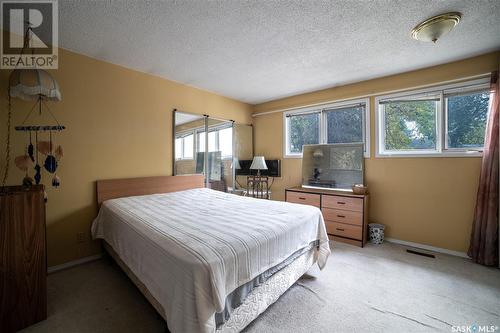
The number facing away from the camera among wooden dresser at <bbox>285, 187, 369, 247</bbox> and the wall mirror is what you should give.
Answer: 0

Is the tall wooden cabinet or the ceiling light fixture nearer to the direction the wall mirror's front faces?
the ceiling light fixture

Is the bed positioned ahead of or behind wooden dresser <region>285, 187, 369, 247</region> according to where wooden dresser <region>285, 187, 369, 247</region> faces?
ahead

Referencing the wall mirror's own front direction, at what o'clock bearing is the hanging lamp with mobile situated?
The hanging lamp with mobile is roughly at 3 o'clock from the wall mirror.

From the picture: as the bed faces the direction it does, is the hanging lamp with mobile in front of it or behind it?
behind

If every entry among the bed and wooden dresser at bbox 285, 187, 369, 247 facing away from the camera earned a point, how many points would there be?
0

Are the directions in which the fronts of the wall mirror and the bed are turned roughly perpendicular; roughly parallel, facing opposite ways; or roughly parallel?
roughly parallel

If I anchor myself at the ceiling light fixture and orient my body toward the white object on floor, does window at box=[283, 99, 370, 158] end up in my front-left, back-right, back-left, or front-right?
front-left

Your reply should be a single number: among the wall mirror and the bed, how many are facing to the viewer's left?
0

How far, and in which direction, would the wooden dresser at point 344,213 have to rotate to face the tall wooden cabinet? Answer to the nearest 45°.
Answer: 0° — it already faces it

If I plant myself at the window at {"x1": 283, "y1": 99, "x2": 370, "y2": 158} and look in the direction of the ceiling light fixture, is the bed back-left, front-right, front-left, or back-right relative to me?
front-right

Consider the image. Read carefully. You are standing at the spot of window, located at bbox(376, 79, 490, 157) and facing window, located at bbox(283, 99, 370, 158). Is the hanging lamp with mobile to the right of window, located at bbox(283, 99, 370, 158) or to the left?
left

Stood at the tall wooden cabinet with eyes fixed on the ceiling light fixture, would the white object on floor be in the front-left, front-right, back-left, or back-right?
front-left

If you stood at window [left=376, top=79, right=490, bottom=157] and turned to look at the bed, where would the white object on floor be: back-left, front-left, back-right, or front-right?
front-right

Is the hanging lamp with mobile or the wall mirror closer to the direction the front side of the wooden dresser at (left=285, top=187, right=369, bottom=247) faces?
the hanging lamp with mobile

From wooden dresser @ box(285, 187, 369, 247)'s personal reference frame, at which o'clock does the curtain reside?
The curtain is roughly at 8 o'clock from the wooden dresser.

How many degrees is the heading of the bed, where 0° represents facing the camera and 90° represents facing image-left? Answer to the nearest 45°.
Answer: approximately 315°

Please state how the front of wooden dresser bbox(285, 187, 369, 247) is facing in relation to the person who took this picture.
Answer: facing the viewer and to the left of the viewer
